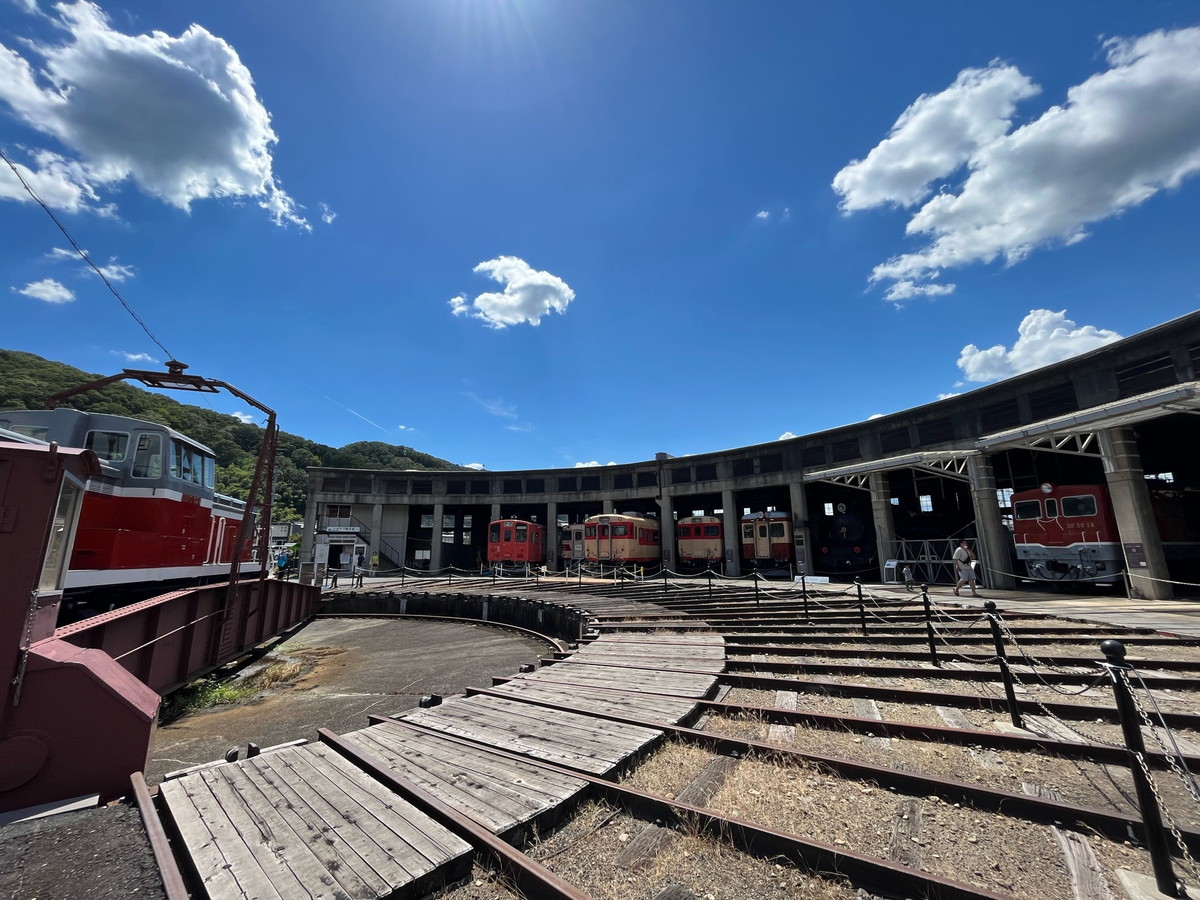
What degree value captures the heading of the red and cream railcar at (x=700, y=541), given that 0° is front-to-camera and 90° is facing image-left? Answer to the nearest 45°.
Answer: approximately 0°

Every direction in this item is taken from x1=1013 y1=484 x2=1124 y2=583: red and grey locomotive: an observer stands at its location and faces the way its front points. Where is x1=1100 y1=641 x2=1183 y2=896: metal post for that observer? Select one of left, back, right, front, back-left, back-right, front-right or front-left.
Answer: front-left

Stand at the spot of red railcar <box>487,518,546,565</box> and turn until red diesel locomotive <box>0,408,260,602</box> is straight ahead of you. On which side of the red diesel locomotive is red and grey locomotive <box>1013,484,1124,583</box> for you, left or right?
left

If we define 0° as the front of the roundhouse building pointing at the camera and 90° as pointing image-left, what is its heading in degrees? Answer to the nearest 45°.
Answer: approximately 45°

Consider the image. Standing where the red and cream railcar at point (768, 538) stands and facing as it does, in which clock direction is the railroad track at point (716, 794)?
The railroad track is roughly at 12 o'clock from the red and cream railcar.

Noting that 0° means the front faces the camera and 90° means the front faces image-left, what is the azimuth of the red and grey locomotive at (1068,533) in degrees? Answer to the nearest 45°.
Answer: approximately 45°

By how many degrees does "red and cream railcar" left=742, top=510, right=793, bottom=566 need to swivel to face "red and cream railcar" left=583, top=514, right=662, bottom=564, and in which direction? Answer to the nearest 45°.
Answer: approximately 90° to its right

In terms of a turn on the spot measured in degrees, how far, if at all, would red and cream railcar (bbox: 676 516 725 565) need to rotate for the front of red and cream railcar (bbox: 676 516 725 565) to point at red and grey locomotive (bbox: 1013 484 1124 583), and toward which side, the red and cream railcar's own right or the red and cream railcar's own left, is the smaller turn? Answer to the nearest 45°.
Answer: approximately 45° to the red and cream railcar's own left

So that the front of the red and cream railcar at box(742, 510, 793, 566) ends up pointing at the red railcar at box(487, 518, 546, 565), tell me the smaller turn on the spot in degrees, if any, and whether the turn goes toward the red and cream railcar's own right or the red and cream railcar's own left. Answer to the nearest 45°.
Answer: approximately 90° to the red and cream railcar's own right

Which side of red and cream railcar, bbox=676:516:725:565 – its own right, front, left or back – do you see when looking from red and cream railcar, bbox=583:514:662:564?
right
